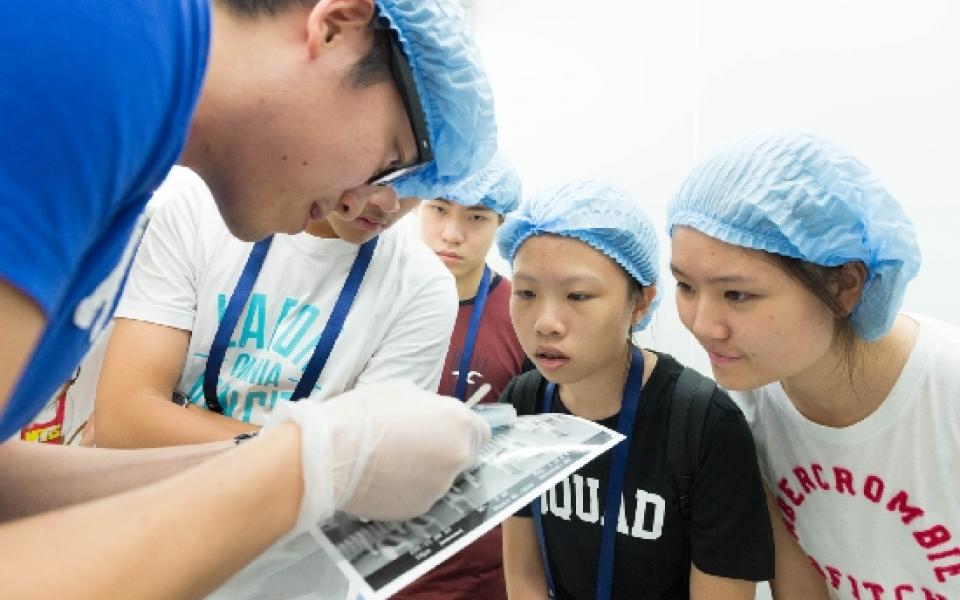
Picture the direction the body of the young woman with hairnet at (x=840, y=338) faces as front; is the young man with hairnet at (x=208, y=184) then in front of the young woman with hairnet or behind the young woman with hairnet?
in front

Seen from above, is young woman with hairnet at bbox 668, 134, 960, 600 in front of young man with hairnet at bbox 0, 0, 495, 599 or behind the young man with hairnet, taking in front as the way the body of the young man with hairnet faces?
in front

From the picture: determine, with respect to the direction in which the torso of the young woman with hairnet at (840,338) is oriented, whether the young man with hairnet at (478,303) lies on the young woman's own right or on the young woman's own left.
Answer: on the young woman's own right

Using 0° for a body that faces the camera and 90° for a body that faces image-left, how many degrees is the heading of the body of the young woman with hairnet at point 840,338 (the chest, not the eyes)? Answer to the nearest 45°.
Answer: approximately 45°

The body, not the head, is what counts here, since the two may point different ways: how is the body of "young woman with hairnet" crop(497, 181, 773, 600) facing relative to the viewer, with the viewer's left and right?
facing the viewer and to the left of the viewer

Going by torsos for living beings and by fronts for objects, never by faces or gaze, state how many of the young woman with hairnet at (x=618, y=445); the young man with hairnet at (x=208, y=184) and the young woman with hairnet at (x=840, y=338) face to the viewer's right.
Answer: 1

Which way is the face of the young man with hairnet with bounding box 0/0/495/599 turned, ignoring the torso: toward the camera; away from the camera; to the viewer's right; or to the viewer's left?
to the viewer's right

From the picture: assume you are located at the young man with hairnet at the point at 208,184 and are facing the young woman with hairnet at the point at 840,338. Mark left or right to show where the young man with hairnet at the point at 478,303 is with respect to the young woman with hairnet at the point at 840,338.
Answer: left

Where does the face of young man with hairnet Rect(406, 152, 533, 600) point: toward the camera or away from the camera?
toward the camera

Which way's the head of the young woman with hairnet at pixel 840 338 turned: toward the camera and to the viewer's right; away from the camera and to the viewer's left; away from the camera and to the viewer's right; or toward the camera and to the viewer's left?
toward the camera and to the viewer's left

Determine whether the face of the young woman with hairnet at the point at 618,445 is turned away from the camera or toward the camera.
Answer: toward the camera

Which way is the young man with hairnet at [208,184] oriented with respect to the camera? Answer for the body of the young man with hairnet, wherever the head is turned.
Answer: to the viewer's right

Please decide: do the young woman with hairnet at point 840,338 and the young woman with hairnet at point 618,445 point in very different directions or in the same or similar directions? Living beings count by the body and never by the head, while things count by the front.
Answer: same or similar directions

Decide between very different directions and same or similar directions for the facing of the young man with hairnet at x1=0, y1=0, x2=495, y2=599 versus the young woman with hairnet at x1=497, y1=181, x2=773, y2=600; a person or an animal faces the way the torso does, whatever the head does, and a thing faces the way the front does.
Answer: very different directions

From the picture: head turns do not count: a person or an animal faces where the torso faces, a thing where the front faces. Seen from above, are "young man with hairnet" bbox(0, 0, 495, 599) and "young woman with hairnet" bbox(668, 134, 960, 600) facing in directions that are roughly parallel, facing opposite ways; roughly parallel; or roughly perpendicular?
roughly parallel, facing opposite ways
